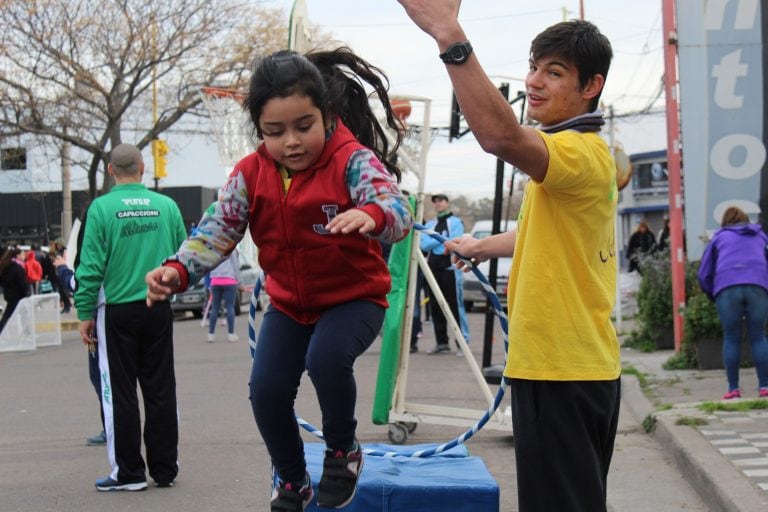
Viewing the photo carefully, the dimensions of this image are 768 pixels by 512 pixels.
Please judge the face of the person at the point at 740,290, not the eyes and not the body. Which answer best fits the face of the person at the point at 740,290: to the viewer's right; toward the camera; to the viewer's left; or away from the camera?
away from the camera

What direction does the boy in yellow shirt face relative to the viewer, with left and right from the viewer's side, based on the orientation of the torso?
facing to the left of the viewer

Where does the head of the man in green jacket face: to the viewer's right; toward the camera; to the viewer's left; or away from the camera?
away from the camera

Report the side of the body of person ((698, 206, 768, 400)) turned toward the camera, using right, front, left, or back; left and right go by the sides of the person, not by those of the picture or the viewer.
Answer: back

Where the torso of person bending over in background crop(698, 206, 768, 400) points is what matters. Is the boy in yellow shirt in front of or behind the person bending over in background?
behind

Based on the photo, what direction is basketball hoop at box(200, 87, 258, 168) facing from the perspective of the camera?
to the viewer's left

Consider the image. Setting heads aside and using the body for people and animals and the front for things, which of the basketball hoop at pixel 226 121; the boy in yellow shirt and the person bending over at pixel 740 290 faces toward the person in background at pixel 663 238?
the person bending over at pixel 740 290

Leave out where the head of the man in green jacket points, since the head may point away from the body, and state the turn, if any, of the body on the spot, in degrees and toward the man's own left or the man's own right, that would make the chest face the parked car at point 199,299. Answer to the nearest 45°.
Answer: approximately 45° to the man's own right

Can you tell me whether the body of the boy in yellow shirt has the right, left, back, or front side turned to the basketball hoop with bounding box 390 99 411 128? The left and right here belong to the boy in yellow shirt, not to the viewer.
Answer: right

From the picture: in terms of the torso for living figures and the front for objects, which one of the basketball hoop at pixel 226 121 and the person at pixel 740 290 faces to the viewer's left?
the basketball hoop

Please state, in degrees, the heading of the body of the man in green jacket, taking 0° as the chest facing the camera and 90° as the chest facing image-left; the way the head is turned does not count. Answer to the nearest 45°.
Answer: approximately 135°
